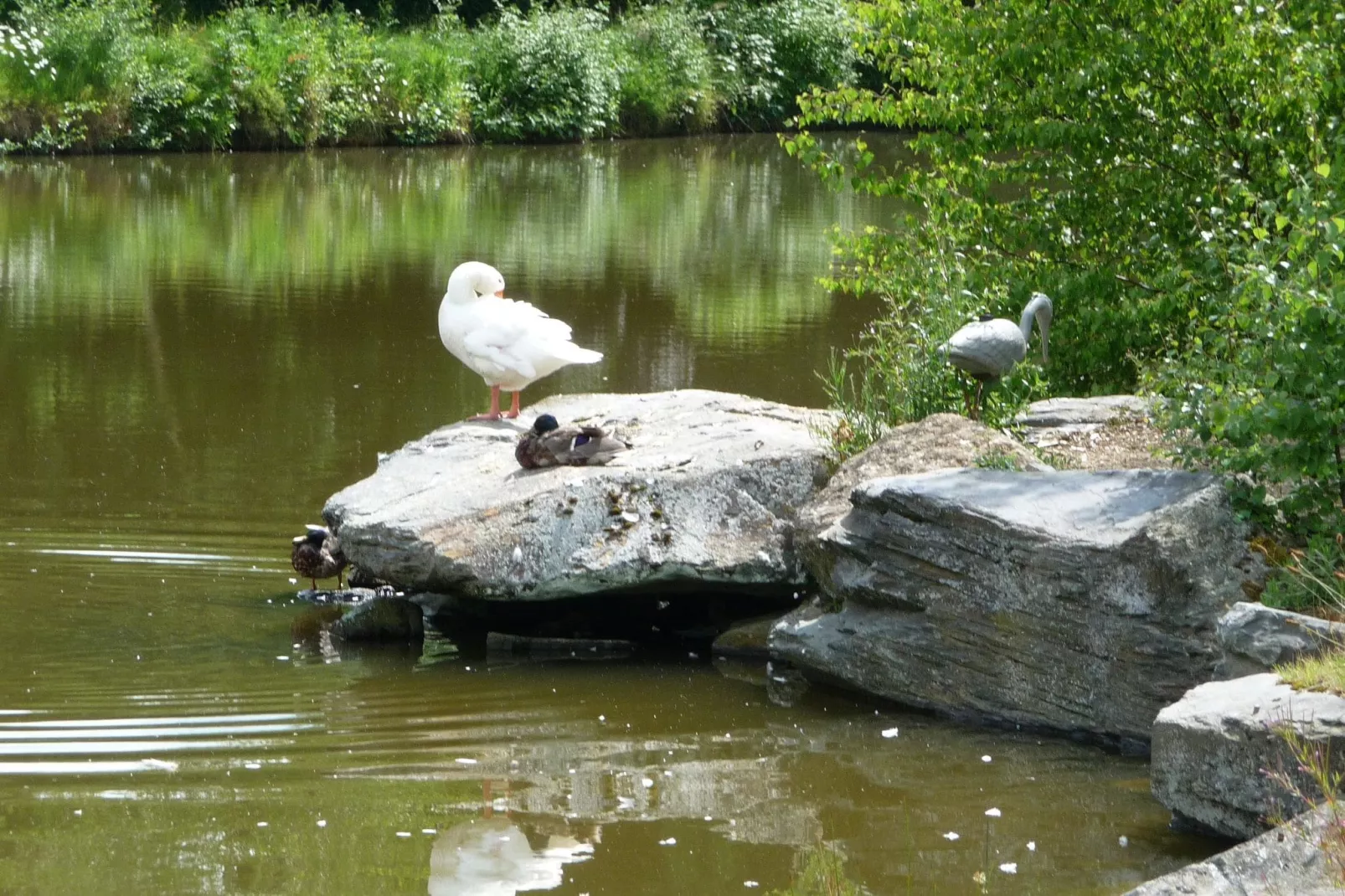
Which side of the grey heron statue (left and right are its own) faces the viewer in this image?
right

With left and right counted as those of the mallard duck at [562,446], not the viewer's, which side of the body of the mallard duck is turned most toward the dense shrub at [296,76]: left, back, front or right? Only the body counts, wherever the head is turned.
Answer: right

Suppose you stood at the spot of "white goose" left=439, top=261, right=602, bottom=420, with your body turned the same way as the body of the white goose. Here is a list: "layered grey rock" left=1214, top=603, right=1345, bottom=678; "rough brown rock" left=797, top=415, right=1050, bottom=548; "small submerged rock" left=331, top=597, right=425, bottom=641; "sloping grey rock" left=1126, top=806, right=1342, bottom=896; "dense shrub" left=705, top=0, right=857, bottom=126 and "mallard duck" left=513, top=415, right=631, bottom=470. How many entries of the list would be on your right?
1

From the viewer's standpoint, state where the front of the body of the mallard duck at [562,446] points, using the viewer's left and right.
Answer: facing to the left of the viewer

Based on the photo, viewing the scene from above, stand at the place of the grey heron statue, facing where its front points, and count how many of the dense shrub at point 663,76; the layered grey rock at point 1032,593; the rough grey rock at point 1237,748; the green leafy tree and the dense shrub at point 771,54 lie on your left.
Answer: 3

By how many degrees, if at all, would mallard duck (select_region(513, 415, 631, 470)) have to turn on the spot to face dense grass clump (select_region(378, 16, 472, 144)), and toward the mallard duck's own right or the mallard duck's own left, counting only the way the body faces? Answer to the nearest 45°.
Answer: approximately 90° to the mallard duck's own right

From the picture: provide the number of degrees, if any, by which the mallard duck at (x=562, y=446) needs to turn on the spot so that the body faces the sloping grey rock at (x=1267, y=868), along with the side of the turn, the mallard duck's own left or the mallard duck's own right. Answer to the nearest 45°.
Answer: approximately 135° to the mallard duck's own left

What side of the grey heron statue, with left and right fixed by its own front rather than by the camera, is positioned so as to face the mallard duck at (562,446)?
back

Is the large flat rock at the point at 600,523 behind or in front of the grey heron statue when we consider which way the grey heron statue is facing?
behind

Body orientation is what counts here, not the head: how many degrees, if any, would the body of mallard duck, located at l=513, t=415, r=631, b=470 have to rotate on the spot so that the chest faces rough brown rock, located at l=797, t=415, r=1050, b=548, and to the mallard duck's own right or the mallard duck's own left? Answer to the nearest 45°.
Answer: approximately 135° to the mallard duck's own left

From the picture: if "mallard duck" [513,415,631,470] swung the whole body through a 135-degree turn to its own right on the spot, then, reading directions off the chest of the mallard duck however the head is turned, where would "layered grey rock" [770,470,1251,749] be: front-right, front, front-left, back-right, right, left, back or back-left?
right

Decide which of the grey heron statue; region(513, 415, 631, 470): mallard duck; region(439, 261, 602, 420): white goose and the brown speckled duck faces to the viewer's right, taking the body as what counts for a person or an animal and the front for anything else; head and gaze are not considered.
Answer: the grey heron statue

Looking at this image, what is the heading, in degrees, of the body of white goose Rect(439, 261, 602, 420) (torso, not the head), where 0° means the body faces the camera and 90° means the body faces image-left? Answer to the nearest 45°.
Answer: approximately 90°

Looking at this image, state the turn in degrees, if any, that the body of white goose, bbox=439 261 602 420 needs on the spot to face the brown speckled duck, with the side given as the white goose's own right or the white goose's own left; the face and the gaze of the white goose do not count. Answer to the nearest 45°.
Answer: approximately 45° to the white goose's own left

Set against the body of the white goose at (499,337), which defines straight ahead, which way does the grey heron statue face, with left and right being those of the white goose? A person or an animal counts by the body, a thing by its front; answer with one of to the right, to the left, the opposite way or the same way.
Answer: the opposite way

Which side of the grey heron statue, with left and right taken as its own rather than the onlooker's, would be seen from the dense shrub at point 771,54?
left

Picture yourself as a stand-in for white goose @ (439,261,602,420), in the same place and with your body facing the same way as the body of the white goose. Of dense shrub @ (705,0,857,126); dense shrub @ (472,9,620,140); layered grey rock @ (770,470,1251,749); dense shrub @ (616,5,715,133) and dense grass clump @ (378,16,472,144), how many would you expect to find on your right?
4
